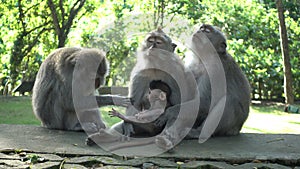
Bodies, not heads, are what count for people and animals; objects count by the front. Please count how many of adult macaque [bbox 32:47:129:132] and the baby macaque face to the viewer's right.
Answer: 1

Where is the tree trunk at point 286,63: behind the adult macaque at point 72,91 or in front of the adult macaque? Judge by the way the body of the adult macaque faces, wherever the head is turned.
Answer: in front

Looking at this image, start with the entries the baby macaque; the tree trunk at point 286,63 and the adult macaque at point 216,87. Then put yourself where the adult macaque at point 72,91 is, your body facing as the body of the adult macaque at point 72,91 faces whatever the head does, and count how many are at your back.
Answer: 0

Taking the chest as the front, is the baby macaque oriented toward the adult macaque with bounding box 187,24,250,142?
no

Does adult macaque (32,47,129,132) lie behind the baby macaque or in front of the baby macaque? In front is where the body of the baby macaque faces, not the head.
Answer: in front

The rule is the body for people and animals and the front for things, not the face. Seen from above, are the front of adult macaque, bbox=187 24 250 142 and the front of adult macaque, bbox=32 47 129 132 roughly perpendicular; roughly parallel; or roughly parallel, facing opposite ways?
roughly parallel, facing opposite ways

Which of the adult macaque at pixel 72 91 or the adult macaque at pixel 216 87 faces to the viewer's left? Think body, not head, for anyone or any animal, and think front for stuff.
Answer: the adult macaque at pixel 216 87

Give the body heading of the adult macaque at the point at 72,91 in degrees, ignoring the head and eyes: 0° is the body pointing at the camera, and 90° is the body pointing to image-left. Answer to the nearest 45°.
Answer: approximately 270°

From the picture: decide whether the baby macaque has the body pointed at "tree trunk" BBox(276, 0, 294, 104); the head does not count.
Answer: no

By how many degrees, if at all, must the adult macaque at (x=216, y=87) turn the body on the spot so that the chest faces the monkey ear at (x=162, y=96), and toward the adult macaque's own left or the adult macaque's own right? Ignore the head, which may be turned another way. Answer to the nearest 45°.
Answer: approximately 45° to the adult macaque's own left

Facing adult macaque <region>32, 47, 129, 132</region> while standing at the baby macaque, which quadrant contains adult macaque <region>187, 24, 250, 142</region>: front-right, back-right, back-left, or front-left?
back-right

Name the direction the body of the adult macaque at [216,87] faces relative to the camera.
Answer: to the viewer's left

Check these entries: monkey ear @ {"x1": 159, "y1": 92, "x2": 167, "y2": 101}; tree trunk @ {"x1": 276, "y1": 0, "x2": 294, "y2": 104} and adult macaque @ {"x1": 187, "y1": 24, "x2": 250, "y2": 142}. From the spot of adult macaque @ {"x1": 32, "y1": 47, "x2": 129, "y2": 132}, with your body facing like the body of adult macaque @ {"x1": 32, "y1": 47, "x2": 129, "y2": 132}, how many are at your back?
0
